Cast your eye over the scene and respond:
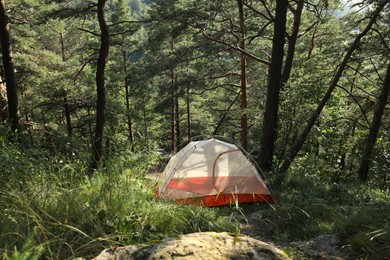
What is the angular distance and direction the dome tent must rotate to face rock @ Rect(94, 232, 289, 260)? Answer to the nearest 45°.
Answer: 0° — it already faces it

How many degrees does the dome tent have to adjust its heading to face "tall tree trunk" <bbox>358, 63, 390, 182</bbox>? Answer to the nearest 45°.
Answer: approximately 135° to its left

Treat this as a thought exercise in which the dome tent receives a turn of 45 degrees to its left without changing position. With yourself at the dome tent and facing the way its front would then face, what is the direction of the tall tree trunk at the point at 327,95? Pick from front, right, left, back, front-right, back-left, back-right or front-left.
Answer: left

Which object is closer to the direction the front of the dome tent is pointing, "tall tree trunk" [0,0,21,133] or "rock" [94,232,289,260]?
the rock

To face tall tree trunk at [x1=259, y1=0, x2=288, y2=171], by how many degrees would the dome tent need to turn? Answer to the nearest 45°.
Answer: approximately 135° to its left

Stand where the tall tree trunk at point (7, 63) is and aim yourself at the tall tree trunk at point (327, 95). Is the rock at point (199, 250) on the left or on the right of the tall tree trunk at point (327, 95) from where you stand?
right

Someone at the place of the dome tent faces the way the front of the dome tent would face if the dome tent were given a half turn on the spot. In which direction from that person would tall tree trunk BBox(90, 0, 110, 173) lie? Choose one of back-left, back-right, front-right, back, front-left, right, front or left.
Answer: front-left

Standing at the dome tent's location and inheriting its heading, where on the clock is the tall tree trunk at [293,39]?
The tall tree trunk is roughly at 7 o'clock from the dome tent.

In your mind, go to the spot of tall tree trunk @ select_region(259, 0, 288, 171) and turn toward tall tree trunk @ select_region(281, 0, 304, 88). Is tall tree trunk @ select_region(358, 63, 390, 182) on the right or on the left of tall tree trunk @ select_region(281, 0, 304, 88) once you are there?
right

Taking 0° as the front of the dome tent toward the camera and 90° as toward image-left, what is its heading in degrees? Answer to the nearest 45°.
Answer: approximately 0°

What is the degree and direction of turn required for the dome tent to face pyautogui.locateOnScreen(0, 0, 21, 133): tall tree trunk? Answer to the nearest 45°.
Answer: approximately 135° to its right
